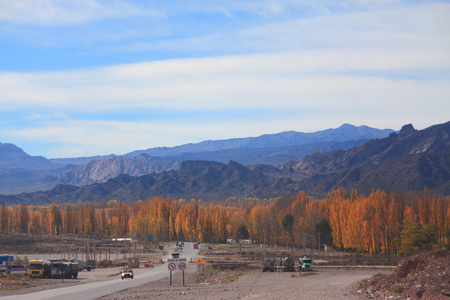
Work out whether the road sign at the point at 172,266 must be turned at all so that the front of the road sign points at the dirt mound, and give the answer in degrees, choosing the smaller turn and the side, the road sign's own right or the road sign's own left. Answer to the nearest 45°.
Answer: approximately 45° to the road sign's own left

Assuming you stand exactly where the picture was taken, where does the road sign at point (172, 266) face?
facing the viewer
